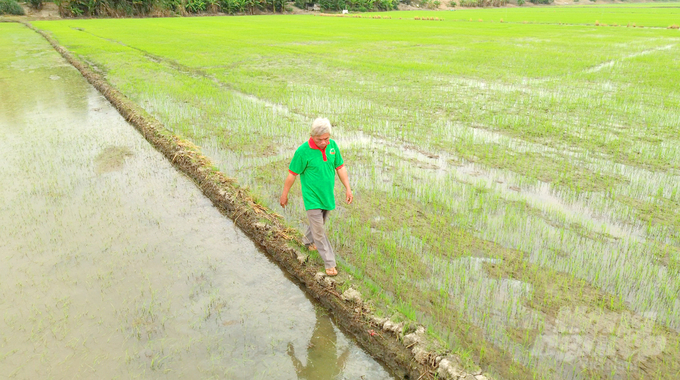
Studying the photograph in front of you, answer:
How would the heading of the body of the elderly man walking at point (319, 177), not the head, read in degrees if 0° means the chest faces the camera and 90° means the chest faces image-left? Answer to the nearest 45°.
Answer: approximately 315°
